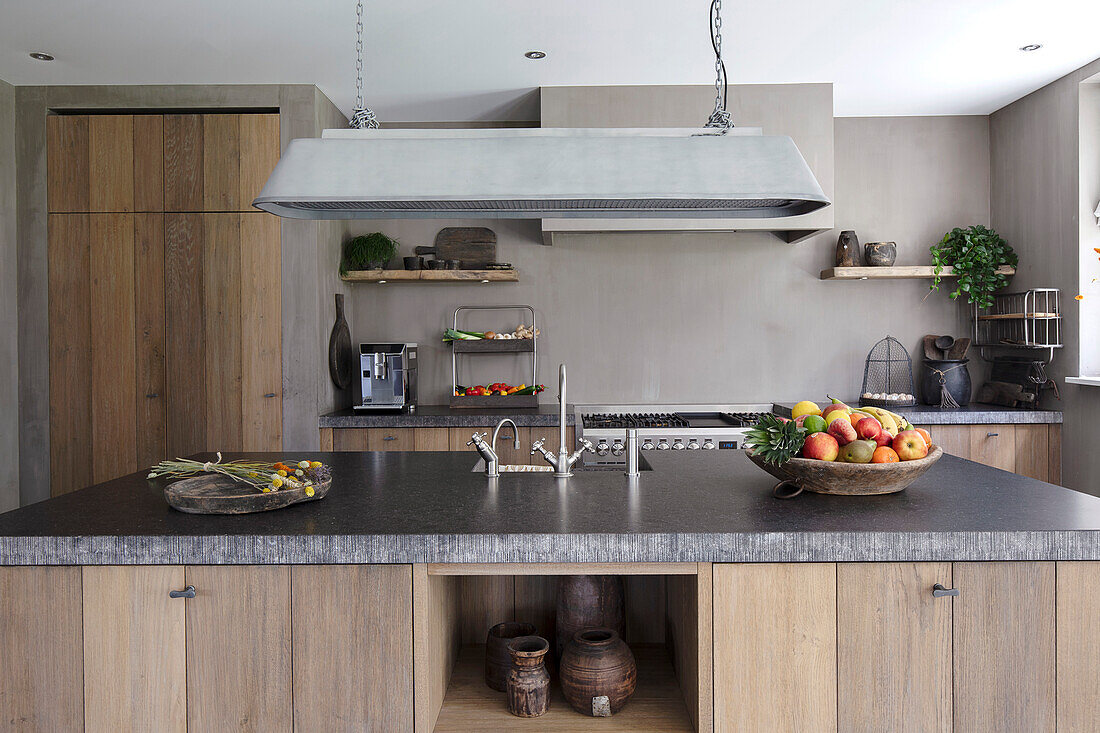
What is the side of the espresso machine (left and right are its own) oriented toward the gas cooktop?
left

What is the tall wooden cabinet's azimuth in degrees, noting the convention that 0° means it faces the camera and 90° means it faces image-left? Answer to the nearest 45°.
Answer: approximately 0°

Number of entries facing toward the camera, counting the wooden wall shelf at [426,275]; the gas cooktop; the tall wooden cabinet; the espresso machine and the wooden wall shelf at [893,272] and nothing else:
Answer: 5

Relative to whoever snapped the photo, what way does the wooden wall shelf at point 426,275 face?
facing the viewer

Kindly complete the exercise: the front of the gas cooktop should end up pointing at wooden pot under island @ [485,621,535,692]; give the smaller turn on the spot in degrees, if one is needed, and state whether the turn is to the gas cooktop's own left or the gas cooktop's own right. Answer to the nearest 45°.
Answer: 0° — it already faces it

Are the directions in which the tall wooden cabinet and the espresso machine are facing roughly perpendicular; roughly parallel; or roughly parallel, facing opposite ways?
roughly parallel

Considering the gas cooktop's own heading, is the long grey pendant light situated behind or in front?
in front

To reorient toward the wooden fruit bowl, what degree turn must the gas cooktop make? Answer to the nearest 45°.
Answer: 0° — it already faces it

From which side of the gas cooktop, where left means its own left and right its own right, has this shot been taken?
front

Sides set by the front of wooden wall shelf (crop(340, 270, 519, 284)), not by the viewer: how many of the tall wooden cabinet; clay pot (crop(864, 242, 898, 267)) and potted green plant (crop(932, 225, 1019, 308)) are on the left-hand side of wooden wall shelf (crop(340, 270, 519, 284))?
2

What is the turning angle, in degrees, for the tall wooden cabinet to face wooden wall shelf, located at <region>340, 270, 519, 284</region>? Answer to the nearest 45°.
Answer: approximately 90° to its left

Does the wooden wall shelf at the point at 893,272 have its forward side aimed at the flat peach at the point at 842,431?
yes

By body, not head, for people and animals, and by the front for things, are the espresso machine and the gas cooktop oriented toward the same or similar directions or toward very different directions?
same or similar directions
